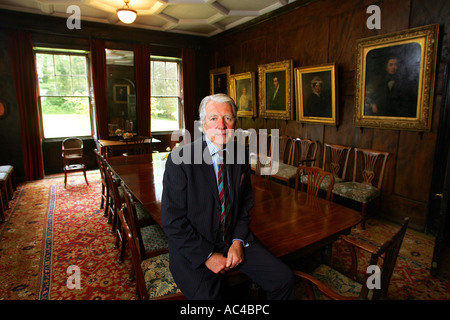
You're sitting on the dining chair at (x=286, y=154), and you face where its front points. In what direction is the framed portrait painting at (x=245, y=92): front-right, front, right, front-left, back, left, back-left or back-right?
right

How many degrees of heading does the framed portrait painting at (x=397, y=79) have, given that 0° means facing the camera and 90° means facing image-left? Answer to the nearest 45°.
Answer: approximately 45°

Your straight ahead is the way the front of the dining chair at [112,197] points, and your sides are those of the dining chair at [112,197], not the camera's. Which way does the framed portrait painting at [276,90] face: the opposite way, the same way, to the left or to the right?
the opposite way

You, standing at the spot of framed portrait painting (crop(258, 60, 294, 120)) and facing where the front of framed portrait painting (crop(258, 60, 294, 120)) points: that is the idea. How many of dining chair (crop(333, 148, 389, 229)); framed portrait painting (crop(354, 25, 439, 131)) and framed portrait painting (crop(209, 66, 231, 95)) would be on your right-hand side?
1

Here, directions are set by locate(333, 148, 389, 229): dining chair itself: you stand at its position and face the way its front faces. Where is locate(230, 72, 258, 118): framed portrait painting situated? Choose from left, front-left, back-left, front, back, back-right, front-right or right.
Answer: right

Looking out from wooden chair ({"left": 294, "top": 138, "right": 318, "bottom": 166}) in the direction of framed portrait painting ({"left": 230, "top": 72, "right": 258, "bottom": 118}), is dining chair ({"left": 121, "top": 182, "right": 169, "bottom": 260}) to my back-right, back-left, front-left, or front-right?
back-left

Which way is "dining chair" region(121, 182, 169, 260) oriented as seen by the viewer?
to the viewer's right

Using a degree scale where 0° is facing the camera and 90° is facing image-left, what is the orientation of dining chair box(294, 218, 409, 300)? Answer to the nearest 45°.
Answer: approximately 135°

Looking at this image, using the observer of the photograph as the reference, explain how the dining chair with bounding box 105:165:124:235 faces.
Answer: facing to the right of the viewer
